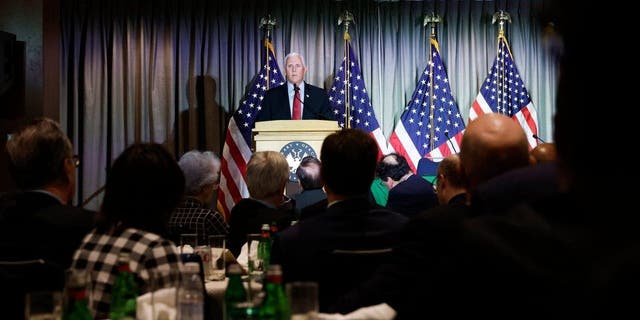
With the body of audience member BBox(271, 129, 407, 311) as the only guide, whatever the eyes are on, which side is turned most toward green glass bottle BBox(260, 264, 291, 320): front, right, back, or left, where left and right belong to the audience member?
back

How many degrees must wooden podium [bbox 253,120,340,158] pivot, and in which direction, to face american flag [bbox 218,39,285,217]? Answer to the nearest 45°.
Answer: approximately 135° to its right

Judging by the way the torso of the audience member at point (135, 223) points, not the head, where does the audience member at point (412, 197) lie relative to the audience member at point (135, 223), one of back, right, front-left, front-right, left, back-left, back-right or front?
front-right

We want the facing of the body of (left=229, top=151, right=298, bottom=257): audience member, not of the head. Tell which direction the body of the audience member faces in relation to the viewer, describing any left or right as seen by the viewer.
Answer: facing away from the viewer

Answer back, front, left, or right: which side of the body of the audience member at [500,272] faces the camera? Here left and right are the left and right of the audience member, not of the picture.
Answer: back

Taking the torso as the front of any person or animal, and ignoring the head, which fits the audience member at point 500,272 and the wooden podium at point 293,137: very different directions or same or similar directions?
very different directions

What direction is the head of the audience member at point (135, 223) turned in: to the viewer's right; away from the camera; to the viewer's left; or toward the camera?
away from the camera

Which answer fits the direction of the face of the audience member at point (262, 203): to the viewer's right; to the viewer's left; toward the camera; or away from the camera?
away from the camera

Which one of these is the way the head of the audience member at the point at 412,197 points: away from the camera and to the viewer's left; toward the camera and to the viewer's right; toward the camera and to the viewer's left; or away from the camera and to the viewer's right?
away from the camera and to the viewer's left

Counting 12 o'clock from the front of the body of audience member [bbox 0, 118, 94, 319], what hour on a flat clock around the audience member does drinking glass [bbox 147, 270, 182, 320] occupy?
The drinking glass is roughly at 4 o'clock from the audience member.

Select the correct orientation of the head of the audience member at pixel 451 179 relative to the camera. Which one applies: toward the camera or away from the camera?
away from the camera

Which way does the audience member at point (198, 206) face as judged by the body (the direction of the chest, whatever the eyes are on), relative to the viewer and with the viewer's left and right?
facing away from the viewer and to the right of the viewer

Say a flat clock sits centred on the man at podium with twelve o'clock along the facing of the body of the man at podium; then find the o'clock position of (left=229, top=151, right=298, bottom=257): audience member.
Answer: The audience member is roughly at 12 o'clock from the man at podium.

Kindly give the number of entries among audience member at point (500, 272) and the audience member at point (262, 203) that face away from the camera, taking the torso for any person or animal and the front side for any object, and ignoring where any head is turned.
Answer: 2

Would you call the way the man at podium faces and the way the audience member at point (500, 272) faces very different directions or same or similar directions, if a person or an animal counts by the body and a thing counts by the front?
very different directions

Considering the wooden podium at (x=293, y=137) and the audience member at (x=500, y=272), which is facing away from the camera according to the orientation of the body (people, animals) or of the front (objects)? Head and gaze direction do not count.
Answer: the audience member
